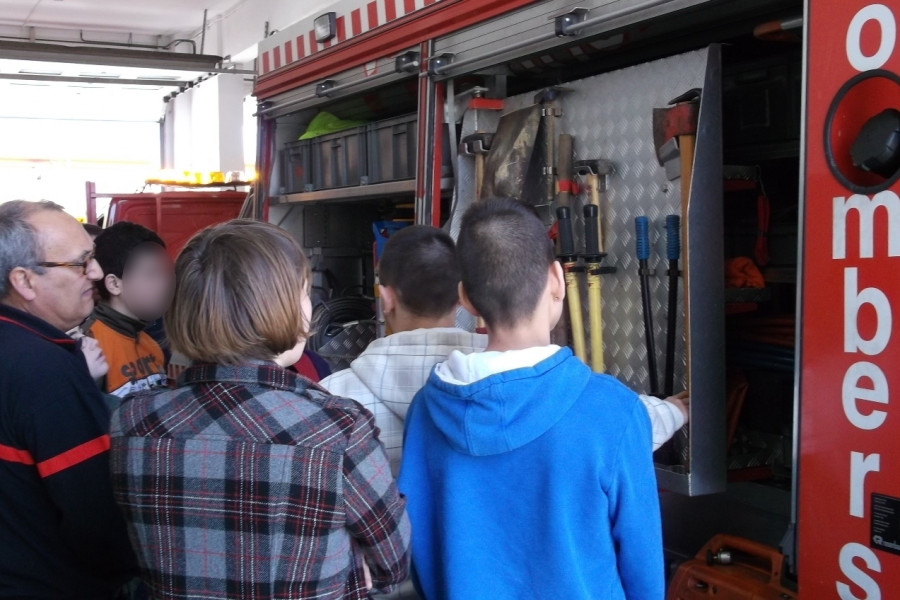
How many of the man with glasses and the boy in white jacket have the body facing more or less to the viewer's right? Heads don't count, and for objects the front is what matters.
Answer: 1

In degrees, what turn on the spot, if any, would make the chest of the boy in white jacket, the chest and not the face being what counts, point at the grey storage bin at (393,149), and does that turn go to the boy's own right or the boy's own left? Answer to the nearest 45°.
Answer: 0° — they already face it

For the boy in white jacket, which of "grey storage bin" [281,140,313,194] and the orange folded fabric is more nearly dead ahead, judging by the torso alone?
the grey storage bin

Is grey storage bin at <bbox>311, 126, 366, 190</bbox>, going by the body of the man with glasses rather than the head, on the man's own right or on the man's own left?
on the man's own left

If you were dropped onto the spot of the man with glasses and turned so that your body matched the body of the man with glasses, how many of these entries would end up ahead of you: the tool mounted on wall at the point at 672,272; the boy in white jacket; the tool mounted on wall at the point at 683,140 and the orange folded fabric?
4

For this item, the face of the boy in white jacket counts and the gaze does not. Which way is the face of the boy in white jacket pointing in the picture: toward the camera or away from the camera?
away from the camera

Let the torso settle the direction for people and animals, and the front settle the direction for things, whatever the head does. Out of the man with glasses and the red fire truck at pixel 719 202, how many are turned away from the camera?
0

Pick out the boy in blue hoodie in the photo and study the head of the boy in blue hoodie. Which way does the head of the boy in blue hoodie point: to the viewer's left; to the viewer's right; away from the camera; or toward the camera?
away from the camera

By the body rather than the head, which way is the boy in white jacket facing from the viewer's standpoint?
away from the camera

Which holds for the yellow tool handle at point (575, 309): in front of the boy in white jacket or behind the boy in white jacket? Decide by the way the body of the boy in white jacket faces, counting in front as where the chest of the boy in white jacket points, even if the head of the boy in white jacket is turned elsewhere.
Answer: in front

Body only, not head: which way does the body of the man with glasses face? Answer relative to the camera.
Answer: to the viewer's right

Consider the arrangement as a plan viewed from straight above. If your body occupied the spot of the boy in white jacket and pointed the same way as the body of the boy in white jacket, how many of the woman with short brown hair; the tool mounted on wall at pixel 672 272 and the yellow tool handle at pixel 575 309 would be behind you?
1
